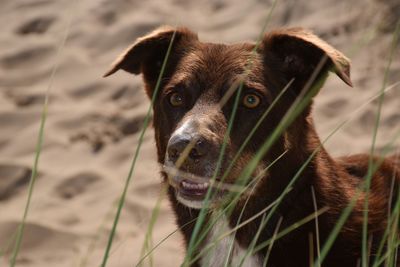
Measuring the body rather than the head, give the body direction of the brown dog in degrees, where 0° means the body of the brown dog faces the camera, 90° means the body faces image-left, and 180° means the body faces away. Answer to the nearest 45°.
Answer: approximately 45°
